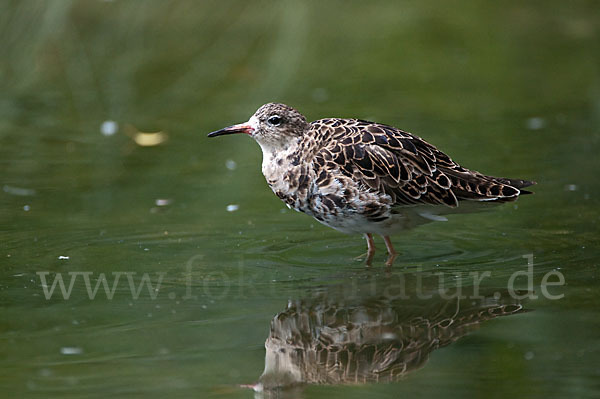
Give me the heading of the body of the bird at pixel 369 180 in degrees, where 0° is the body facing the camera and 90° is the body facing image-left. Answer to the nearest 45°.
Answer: approximately 90°
